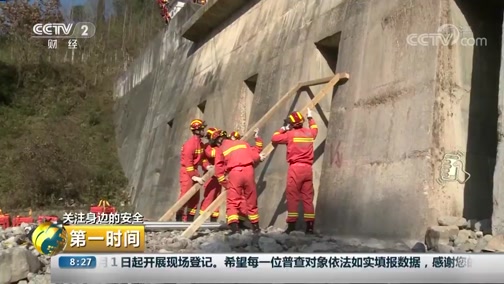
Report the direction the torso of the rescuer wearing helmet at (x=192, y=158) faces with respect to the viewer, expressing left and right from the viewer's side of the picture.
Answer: facing to the right of the viewer

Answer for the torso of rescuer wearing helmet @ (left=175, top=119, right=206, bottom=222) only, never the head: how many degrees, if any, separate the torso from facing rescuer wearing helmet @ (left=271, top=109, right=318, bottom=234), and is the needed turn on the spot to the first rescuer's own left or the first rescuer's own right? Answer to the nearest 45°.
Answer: approximately 45° to the first rescuer's own right

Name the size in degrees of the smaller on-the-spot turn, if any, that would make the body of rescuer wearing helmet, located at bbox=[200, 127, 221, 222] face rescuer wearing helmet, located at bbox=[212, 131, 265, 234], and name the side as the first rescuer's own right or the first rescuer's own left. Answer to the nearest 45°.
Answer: approximately 90° to the first rescuer's own right

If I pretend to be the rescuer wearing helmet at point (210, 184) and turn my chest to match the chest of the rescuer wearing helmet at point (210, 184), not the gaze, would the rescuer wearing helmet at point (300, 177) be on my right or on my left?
on my right

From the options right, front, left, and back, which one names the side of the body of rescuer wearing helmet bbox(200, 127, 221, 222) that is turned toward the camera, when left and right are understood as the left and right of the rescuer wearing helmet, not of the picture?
right

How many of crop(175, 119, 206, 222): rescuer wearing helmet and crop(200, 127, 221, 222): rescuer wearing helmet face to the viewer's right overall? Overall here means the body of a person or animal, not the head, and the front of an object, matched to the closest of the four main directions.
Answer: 2
